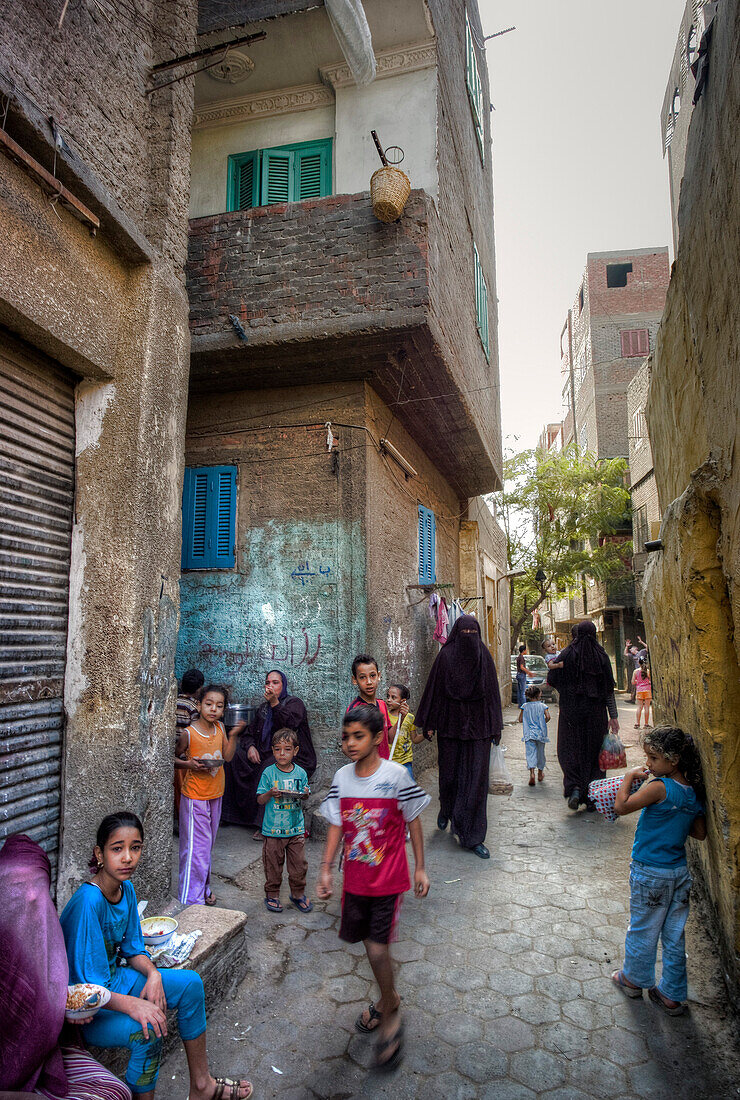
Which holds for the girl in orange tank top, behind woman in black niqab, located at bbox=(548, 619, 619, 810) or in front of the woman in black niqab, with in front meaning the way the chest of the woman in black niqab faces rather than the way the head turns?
behind

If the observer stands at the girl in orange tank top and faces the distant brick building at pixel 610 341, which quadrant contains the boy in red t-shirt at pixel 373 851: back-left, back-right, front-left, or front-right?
back-right

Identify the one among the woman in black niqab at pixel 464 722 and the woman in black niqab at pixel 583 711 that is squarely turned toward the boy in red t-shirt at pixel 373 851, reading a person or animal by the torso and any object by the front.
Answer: the woman in black niqab at pixel 464 722

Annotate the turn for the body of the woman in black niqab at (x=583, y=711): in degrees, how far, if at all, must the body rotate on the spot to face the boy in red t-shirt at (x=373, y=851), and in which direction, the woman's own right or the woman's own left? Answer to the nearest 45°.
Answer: approximately 180°

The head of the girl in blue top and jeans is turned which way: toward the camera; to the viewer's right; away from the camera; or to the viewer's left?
to the viewer's left

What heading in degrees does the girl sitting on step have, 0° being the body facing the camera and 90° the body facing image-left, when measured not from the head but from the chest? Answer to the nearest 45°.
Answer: approximately 315°

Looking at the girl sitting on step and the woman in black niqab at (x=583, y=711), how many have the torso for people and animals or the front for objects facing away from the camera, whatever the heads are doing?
1

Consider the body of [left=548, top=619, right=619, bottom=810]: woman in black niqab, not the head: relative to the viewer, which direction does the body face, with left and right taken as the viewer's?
facing away from the viewer

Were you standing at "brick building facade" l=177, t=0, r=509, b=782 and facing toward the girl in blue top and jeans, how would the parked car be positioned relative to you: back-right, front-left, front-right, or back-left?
back-left

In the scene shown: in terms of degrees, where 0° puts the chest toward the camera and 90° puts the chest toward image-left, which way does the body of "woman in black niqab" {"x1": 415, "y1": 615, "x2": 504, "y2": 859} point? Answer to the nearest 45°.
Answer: approximately 0°
